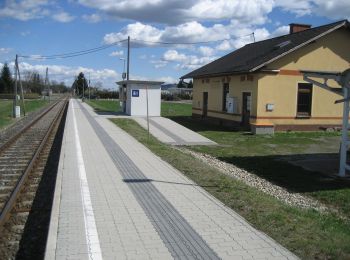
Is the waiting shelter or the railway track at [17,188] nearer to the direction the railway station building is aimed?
the railway track

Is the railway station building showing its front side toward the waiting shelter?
no

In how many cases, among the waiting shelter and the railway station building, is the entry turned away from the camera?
0

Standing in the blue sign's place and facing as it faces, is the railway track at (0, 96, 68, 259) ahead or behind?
ahead

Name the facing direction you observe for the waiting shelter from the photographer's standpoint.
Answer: facing to the left of the viewer

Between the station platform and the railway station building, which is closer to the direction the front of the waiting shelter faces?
the station platform

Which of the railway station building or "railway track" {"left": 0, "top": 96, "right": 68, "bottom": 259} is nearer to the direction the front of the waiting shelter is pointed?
the railway track

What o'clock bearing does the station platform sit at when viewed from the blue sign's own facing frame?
The station platform is roughly at 12 o'clock from the blue sign.

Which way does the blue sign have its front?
toward the camera

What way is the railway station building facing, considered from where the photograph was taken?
facing the viewer and to the left of the viewer
